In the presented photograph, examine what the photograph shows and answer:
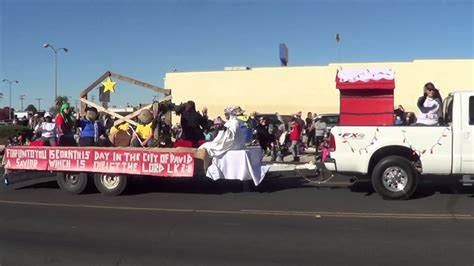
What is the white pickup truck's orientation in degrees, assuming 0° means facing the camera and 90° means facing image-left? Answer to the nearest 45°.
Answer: approximately 270°

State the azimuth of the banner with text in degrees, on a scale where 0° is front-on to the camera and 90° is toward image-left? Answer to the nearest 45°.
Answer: approximately 0°

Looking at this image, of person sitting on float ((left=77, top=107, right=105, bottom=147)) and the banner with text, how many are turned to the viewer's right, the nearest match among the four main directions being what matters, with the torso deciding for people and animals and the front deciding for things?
0

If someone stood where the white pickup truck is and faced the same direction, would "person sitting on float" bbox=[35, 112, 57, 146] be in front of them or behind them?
behind

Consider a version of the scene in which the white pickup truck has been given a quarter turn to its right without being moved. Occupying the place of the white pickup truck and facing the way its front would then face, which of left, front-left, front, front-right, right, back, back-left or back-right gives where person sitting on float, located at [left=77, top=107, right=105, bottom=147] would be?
right

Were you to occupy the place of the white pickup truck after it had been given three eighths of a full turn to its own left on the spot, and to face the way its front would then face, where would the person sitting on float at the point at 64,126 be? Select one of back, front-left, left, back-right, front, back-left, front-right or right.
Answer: front-left

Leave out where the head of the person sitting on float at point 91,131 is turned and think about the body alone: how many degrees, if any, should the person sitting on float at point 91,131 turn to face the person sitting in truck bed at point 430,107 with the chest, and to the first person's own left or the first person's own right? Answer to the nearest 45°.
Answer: approximately 45° to the first person's own left

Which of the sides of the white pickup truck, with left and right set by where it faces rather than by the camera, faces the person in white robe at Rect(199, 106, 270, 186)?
back

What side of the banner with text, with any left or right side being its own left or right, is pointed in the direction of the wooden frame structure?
back

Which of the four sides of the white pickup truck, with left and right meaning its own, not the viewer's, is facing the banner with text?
back

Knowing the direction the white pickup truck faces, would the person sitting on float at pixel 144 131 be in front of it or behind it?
behind
